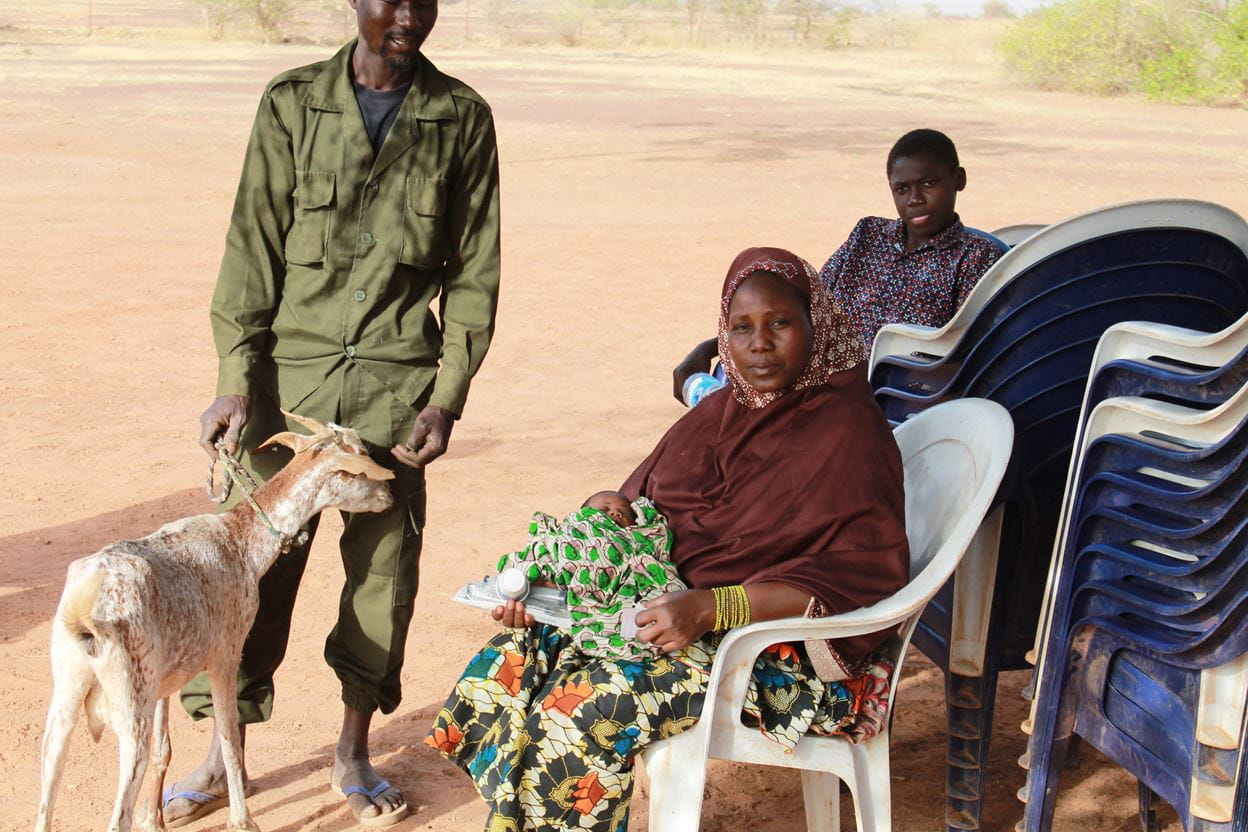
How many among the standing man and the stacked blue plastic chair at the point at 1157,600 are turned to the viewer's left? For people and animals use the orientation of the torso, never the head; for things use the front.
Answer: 1

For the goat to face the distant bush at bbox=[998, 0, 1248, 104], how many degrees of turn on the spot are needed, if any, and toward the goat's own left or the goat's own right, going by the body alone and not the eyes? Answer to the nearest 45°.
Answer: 0° — it already faces it

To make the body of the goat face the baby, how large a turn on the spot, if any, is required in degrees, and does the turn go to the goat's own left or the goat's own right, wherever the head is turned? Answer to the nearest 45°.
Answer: approximately 45° to the goat's own right

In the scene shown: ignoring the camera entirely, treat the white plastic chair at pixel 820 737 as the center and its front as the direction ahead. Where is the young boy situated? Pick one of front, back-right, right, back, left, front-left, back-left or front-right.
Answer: back-right

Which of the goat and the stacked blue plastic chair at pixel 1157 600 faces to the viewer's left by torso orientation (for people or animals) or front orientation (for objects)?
the stacked blue plastic chair

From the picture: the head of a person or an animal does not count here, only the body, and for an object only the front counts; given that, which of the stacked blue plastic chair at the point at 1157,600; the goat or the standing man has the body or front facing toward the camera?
the standing man

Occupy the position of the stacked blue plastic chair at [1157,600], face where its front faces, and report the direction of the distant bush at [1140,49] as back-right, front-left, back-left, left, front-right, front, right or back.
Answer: right

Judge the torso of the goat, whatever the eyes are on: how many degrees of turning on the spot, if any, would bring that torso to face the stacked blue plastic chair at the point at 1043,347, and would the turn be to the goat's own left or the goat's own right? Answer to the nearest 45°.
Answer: approximately 45° to the goat's own right

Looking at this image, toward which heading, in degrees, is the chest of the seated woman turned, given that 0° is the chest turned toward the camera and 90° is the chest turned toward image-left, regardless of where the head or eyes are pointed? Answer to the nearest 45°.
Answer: approximately 45°

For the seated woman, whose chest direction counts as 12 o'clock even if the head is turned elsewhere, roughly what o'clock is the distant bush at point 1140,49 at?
The distant bush is roughly at 5 o'clock from the seated woman.

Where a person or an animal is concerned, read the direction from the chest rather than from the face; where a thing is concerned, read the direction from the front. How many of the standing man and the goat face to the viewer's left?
0
